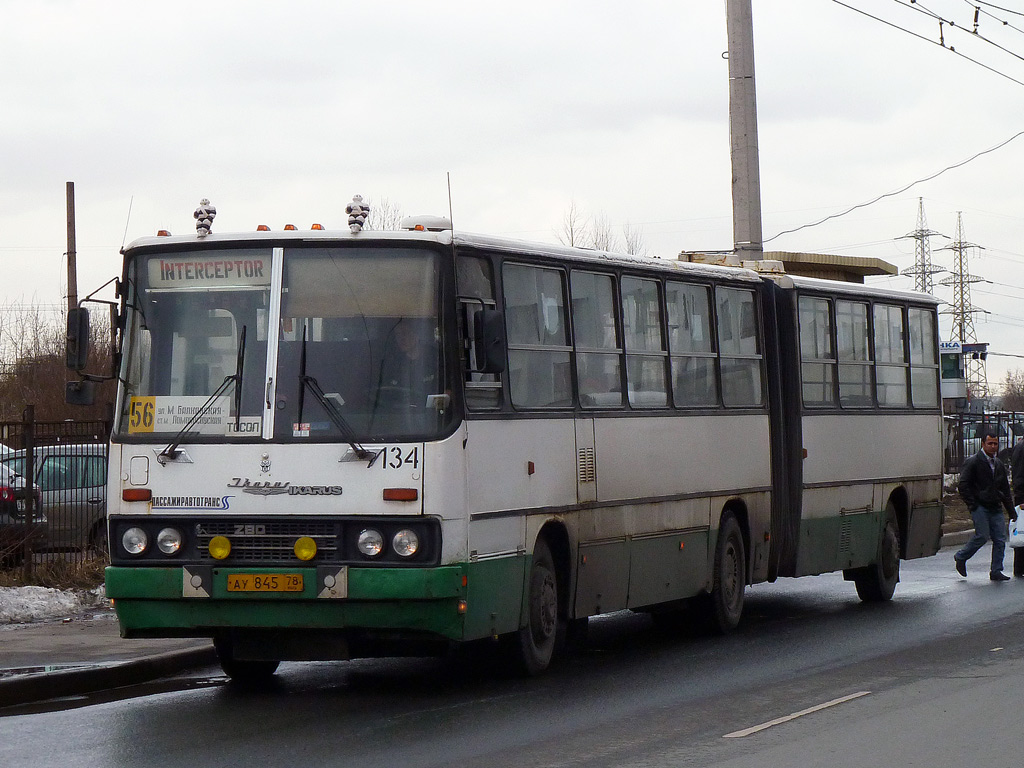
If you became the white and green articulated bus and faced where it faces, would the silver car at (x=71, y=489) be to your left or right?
on your right

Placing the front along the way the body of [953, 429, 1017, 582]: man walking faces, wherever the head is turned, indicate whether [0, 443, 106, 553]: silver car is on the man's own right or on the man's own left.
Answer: on the man's own right

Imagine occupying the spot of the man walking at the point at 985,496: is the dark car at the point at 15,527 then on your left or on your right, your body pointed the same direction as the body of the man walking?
on your right

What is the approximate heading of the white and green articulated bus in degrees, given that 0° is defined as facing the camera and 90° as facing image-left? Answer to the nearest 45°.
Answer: approximately 45°

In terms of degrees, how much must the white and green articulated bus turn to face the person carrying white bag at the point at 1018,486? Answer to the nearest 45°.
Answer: approximately 180°

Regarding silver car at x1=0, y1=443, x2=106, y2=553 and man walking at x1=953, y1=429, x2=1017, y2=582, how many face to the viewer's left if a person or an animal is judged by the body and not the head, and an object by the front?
1
